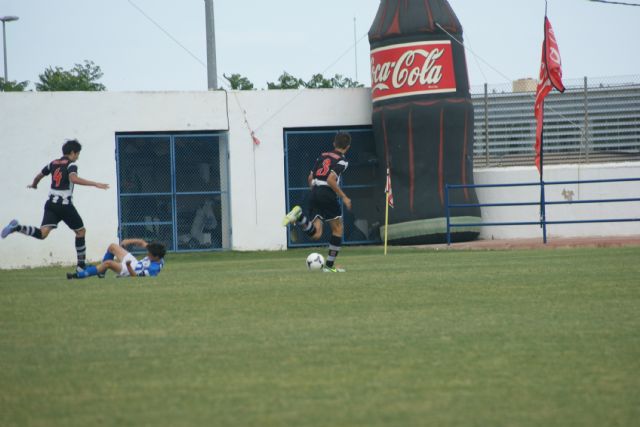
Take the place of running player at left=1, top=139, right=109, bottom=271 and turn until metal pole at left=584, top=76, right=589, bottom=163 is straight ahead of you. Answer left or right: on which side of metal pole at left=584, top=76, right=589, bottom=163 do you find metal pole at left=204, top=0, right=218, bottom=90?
left

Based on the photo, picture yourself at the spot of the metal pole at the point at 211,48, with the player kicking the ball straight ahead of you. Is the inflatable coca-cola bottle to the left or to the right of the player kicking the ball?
left

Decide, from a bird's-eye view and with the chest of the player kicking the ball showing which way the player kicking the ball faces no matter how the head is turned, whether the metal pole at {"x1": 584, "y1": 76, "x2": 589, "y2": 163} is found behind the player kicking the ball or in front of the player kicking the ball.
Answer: in front

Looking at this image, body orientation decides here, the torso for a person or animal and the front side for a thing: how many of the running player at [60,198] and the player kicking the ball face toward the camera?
0

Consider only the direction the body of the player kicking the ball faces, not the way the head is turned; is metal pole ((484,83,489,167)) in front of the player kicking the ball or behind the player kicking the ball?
in front

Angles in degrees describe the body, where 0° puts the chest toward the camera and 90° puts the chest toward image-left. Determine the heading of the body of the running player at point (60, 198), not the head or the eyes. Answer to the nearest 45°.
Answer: approximately 225°

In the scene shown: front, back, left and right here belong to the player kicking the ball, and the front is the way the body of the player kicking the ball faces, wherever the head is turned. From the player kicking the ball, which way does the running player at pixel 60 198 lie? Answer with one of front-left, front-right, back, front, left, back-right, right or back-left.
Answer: back-left

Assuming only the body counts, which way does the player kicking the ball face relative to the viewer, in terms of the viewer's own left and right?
facing away from the viewer and to the right of the viewer
